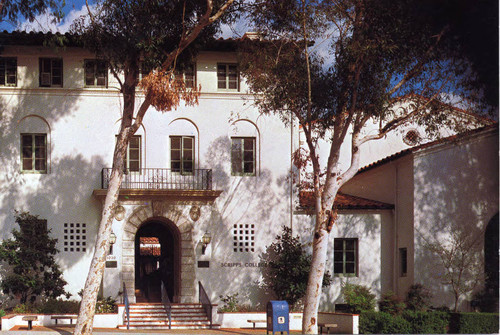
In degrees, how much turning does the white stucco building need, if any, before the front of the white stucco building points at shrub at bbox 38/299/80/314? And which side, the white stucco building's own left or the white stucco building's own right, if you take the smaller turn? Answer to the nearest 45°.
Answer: approximately 45° to the white stucco building's own right

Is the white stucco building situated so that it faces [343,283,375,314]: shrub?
no

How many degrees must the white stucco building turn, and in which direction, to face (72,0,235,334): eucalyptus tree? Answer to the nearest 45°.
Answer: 0° — it already faces it

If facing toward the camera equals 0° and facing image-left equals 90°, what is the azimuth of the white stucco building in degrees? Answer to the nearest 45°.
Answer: approximately 0°

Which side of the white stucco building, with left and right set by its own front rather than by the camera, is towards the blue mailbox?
front

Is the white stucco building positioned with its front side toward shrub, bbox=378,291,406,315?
no

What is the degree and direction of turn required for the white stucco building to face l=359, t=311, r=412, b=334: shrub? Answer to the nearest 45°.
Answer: approximately 45° to its left
